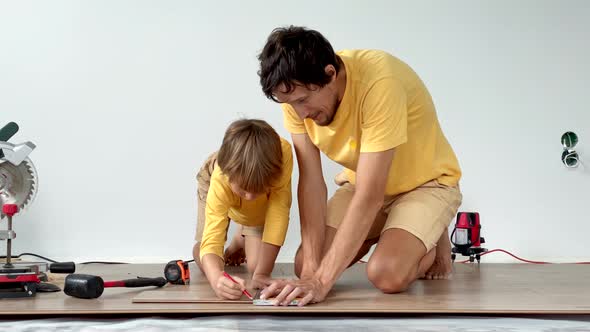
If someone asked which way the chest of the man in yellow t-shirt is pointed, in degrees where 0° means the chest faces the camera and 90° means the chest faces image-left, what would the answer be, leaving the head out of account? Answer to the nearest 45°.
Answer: approximately 45°

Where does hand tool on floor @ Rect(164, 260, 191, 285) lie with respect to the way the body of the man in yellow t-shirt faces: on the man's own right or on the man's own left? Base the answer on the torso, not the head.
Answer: on the man's own right

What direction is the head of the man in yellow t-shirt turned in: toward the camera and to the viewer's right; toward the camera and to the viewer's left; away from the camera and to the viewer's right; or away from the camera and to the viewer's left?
toward the camera and to the viewer's left

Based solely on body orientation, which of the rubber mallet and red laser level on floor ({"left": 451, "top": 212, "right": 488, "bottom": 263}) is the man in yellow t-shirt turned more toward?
the rubber mallet

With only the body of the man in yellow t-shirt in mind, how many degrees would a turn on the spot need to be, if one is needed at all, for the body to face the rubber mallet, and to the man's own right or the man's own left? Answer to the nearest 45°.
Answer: approximately 45° to the man's own right

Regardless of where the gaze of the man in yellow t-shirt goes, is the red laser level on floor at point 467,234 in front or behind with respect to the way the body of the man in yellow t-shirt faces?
behind

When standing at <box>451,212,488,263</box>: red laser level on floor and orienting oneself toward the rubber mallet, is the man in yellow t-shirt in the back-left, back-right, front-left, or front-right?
front-left
